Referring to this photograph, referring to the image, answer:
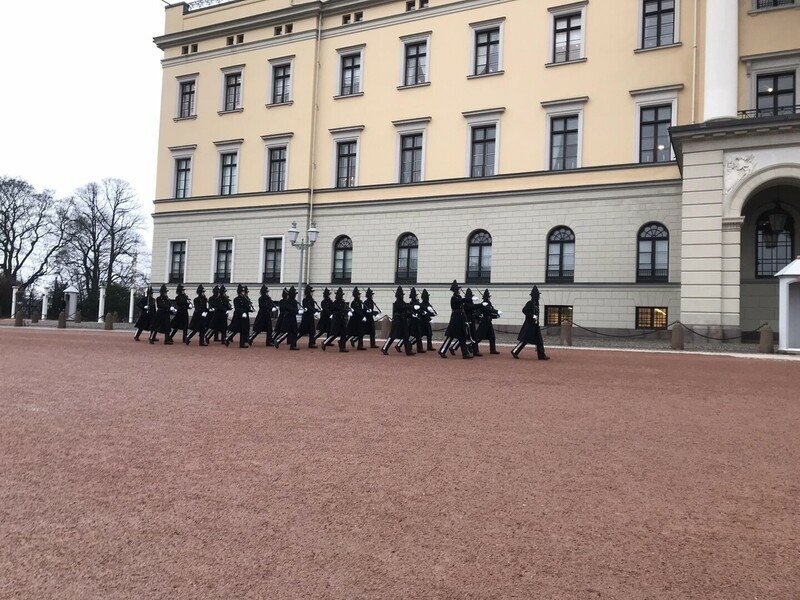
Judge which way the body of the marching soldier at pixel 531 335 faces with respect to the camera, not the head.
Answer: to the viewer's right

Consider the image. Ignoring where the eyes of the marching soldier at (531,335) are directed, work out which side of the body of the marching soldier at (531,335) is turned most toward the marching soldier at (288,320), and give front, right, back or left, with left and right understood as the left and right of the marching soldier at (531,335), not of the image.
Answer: back

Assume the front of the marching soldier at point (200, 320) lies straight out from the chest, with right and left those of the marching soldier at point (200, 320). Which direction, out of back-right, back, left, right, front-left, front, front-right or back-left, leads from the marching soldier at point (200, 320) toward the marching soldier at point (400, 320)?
front-right

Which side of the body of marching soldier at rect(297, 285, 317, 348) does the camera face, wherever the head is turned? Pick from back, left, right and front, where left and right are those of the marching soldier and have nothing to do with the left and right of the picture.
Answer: right

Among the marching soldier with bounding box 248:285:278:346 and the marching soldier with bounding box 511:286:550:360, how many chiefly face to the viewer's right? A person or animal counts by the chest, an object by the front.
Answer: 2

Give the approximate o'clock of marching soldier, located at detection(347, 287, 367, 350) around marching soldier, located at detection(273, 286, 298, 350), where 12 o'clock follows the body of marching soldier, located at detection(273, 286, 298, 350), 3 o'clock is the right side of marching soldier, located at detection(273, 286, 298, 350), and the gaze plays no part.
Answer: marching soldier, located at detection(347, 287, 367, 350) is roughly at 1 o'clock from marching soldier, located at detection(273, 286, 298, 350).

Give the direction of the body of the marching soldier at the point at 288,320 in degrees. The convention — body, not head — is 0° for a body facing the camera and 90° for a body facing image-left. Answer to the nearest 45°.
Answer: approximately 270°

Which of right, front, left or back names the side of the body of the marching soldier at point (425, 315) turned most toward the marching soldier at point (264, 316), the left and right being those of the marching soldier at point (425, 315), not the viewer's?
back

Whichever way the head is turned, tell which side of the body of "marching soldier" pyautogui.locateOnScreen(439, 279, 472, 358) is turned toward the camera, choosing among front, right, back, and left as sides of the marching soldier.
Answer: right

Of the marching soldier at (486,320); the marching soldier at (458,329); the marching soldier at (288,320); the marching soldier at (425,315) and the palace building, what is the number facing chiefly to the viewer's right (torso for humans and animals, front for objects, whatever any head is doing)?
4

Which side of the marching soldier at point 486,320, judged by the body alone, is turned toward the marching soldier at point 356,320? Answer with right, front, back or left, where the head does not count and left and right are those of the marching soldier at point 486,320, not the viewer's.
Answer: back

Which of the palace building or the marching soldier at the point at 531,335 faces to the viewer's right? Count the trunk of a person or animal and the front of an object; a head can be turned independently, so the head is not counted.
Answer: the marching soldier

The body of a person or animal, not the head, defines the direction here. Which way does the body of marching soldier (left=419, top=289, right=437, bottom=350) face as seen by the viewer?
to the viewer's right

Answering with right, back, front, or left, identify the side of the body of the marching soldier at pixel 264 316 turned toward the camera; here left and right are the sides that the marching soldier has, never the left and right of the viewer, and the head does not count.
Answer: right

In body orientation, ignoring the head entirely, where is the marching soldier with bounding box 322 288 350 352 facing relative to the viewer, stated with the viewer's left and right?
facing to the right of the viewer

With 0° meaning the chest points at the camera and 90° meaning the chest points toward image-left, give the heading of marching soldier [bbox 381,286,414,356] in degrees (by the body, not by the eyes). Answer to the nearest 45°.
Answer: approximately 270°

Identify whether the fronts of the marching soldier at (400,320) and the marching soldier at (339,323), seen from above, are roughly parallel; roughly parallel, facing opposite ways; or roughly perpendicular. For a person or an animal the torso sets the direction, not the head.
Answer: roughly parallel

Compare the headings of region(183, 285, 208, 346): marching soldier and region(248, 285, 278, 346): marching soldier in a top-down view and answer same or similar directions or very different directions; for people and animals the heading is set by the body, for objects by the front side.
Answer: same or similar directions
